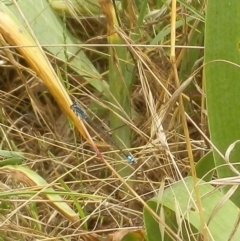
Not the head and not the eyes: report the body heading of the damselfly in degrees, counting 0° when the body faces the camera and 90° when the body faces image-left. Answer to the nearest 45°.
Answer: approximately 90°
